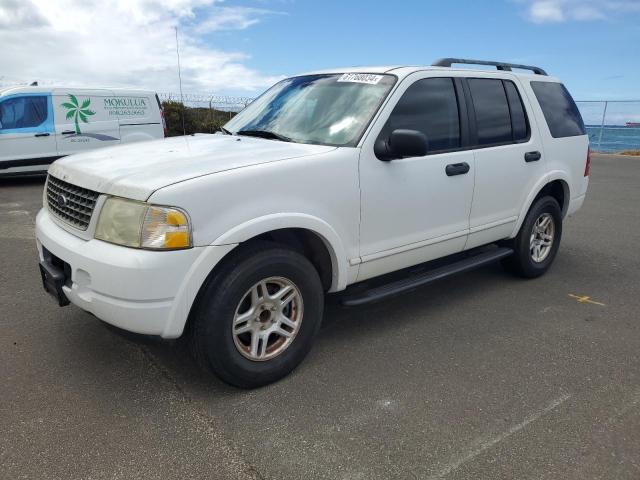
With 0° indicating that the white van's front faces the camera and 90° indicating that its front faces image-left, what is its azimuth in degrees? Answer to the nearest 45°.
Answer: approximately 90°

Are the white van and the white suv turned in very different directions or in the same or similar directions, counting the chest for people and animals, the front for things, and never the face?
same or similar directions

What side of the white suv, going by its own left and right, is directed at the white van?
right

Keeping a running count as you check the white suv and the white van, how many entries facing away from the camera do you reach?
0

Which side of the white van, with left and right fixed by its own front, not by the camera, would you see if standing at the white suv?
left
